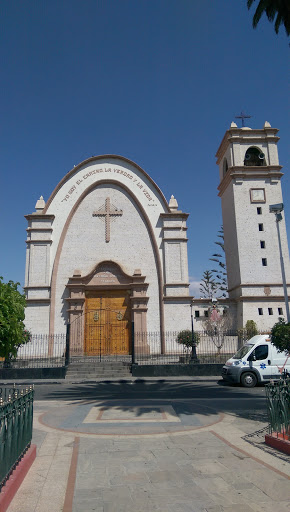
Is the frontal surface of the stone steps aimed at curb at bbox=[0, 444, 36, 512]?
yes

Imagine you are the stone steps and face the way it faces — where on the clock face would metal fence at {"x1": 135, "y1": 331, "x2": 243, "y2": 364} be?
The metal fence is roughly at 8 o'clock from the stone steps.

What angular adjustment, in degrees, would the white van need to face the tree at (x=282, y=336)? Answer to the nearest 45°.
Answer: approximately 45° to its left

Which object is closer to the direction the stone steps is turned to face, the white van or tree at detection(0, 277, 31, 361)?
the tree

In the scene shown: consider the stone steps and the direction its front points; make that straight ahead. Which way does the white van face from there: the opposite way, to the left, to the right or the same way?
to the right

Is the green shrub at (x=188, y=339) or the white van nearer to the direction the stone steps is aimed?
the white van

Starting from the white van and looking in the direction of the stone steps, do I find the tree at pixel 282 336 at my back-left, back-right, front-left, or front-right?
back-left

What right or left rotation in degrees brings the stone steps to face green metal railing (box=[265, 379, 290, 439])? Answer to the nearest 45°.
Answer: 0° — it already faces it

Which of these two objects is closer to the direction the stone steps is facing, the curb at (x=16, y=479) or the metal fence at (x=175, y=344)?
the curb

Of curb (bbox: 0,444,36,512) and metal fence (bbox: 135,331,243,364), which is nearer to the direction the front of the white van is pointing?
the curb
